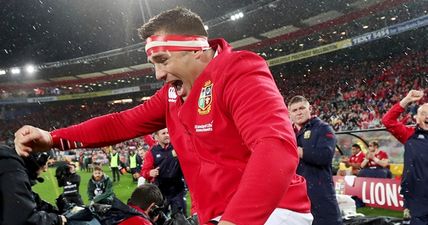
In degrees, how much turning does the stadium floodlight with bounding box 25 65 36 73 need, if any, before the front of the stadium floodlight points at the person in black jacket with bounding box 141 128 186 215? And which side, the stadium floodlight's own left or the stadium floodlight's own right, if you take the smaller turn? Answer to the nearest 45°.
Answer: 0° — it already faces them

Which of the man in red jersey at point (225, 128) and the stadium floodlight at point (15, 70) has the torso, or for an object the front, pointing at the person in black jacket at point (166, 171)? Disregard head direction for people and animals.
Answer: the stadium floodlight

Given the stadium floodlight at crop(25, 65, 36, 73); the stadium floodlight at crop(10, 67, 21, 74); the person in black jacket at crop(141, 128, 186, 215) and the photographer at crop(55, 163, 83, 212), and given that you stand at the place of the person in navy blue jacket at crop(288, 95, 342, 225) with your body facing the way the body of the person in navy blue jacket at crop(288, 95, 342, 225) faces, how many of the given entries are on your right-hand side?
4

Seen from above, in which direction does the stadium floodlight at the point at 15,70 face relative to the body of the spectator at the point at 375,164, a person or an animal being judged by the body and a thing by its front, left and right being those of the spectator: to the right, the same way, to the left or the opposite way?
to the left

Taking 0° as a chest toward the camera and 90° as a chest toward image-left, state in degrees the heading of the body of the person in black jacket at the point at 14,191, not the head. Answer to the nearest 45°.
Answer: approximately 270°

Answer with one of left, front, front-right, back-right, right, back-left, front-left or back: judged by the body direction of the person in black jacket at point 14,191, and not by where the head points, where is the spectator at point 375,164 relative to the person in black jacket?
front-left

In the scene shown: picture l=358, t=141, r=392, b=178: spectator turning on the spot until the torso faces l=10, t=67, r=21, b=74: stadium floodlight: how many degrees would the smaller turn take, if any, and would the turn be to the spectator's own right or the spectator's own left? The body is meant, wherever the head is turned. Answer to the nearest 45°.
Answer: approximately 90° to the spectator's own right

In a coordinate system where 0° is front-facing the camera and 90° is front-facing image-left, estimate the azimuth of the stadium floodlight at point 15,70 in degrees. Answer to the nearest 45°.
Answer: approximately 0°
